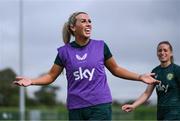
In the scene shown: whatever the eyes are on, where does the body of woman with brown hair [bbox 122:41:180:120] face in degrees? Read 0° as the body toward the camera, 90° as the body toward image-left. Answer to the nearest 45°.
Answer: approximately 45°

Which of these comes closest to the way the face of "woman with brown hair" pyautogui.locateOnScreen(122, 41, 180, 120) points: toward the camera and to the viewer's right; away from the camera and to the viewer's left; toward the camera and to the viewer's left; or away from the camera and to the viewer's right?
toward the camera and to the viewer's left

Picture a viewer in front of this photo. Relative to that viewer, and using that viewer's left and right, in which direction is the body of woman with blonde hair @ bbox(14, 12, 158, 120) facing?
facing the viewer

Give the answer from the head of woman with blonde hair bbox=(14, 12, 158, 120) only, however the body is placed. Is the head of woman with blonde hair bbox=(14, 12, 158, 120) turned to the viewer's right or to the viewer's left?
to the viewer's right

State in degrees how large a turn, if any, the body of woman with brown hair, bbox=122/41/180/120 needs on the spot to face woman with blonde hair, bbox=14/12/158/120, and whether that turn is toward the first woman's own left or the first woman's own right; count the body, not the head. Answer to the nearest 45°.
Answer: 0° — they already face them

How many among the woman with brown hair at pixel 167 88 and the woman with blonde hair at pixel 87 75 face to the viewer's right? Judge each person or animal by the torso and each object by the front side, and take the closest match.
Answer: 0

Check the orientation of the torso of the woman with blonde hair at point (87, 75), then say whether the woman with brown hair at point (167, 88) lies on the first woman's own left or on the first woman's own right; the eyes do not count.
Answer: on the first woman's own left
